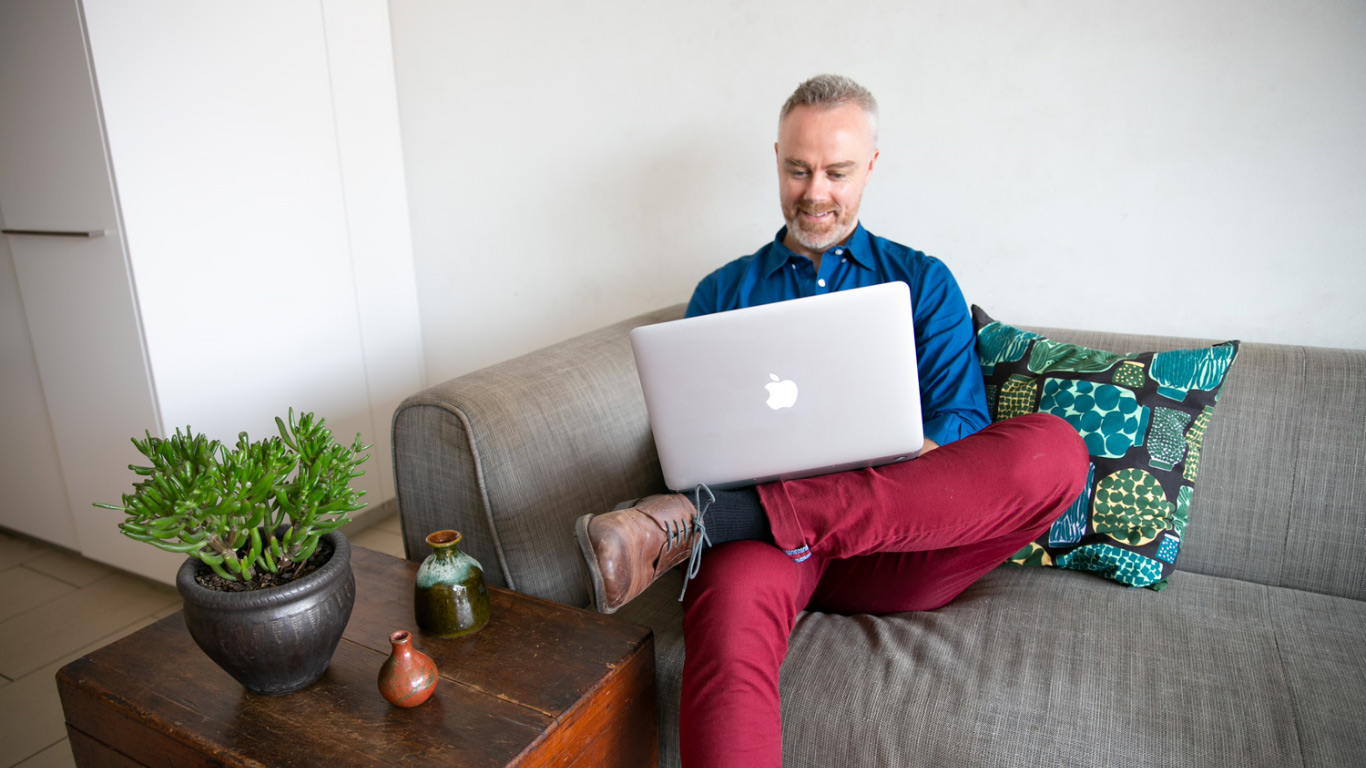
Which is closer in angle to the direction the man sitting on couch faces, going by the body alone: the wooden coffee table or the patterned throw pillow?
the wooden coffee table

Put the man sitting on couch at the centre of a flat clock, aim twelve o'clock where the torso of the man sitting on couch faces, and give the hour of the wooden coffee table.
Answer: The wooden coffee table is roughly at 2 o'clock from the man sitting on couch.

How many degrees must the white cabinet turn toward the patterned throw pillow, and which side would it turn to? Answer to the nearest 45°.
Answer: approximately 90° to its left

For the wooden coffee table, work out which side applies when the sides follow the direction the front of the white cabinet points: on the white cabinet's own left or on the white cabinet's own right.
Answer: on the white cabinet's own left

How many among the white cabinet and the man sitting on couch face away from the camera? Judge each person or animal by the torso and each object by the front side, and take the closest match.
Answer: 0

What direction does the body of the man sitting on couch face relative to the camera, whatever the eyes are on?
toward the camera
